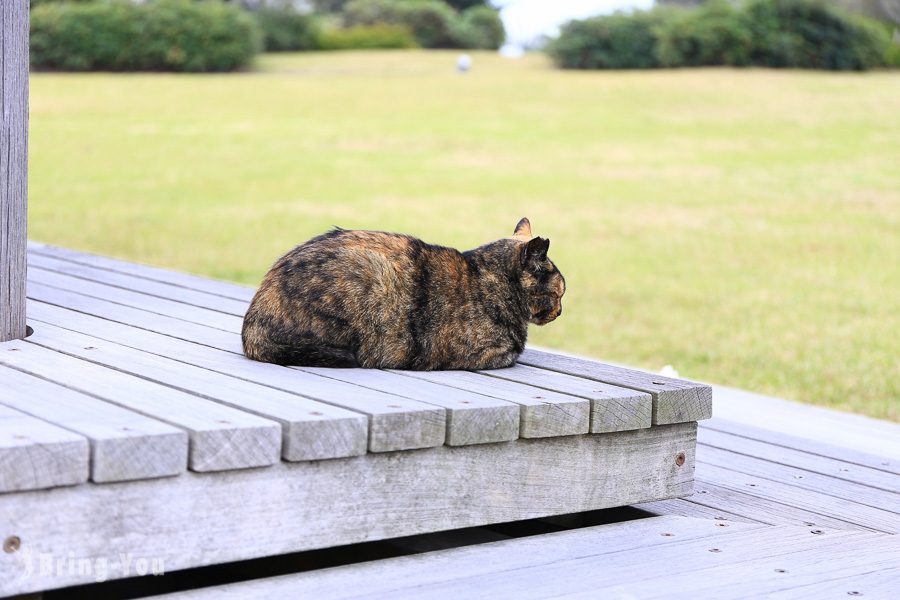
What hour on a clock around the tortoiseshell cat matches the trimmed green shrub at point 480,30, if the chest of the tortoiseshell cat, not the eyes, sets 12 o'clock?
The trimmed green shrub is roughly at 9 o'clock from the tortoiseshell cat.

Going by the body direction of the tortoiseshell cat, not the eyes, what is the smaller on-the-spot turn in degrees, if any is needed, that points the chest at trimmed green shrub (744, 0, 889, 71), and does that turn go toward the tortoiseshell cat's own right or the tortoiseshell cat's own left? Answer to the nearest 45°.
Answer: approximately 90° to the tortoiseshell cat's own left

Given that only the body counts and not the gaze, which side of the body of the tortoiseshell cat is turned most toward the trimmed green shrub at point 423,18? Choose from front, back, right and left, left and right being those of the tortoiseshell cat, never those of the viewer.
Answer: left

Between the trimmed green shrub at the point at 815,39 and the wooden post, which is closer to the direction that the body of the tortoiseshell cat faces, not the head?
the trimmed green shrub

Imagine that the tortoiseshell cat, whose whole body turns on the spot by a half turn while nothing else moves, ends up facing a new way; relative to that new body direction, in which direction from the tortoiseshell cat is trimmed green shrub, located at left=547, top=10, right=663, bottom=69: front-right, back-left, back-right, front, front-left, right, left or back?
right

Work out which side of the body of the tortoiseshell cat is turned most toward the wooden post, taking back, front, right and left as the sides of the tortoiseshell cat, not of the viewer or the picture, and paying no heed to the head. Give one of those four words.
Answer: back

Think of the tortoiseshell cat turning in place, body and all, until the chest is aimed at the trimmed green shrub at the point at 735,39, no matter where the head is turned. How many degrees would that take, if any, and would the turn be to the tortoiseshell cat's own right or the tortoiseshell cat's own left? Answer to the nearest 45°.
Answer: approximately 90° to the tortoiseshell cat's own left

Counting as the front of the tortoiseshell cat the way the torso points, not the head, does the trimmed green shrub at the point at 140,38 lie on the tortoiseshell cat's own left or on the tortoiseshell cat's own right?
on the tortoiseshell cat's own left

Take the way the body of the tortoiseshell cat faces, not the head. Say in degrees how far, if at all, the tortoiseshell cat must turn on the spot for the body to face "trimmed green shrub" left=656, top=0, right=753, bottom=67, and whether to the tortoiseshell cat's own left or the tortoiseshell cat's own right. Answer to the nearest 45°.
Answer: approximately 90° to the tortoiseshell cat's own left

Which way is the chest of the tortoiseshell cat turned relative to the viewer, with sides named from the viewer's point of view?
facing to the right of the viewer

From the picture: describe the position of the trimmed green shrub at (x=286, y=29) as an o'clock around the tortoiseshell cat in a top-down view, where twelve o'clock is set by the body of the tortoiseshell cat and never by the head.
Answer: The trimmed green shrub is roughly at 9 o'clock from the tortoiseshell cat.

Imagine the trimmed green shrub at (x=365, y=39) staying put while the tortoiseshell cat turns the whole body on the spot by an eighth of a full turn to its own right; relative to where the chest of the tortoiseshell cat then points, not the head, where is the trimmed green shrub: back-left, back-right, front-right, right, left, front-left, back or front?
back-left
